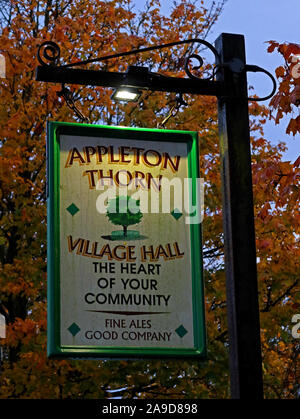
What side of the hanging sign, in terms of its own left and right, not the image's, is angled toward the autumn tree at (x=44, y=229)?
back

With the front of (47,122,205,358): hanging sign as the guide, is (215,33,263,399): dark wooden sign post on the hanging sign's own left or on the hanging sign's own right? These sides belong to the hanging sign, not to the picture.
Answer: on the hanging sign's own left

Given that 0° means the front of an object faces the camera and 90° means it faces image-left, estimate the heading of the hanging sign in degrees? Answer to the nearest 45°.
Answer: approximately 0°
